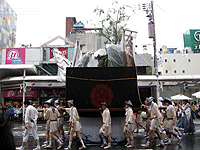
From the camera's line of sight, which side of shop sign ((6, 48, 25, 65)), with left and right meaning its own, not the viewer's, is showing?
front

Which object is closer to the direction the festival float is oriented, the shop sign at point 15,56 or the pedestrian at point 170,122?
the shop sign

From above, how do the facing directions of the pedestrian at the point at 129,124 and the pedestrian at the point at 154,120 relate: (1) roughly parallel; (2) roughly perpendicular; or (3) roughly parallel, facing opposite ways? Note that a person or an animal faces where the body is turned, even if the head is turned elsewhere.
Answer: roughly parallel

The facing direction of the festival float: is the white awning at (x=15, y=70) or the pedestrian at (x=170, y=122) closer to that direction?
the white awning

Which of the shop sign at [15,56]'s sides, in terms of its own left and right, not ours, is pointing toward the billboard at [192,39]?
left

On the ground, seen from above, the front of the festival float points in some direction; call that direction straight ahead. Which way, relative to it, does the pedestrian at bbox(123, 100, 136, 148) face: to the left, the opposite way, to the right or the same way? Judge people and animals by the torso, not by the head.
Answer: the same way

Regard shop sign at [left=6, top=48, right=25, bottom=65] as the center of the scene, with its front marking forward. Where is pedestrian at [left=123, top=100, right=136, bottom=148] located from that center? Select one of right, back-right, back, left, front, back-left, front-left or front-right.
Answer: front

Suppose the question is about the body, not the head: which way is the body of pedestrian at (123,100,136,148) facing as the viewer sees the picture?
to the viewer's left

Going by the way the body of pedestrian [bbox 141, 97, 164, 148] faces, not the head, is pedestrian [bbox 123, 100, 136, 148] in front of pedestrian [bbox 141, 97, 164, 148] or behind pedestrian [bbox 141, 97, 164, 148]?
in front

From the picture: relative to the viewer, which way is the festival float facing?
to the viewer's left

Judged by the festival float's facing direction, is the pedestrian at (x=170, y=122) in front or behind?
behind

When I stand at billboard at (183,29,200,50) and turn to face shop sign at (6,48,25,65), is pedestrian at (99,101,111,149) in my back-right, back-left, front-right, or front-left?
front-left
